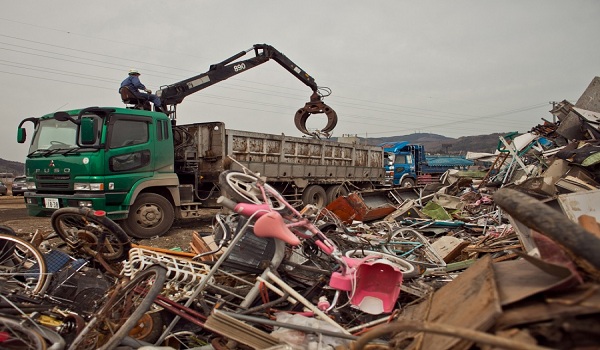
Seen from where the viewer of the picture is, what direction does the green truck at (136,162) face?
facing the viewer and to the left of the viewer

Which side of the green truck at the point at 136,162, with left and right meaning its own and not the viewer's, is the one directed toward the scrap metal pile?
left

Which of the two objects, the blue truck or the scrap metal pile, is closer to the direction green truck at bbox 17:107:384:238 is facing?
the scrap metal pile

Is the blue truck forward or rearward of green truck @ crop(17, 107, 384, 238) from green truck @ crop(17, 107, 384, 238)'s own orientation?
rearward

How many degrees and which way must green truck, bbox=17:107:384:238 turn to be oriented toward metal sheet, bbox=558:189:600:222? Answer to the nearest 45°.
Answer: approximately 90° to its left
